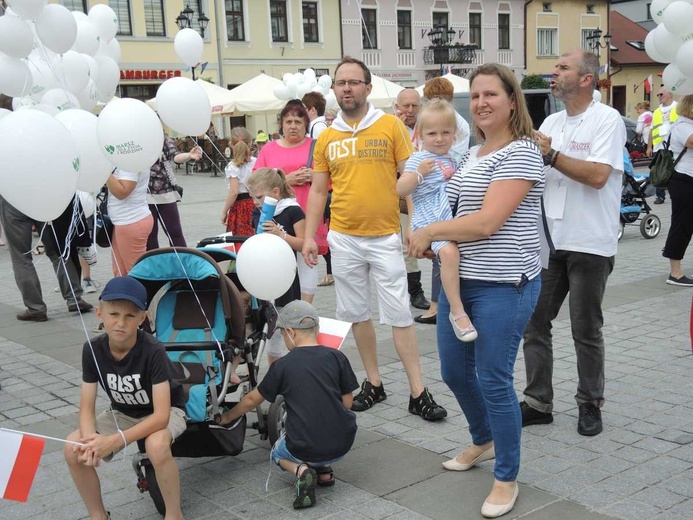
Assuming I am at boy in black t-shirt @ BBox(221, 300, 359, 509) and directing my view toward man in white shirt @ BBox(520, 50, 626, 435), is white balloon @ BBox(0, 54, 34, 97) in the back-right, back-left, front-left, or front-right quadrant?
back-left

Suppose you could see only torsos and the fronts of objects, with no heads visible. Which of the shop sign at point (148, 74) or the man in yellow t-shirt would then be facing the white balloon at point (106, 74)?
the shop sign

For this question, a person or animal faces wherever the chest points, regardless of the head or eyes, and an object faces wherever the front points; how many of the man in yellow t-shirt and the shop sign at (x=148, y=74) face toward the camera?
2

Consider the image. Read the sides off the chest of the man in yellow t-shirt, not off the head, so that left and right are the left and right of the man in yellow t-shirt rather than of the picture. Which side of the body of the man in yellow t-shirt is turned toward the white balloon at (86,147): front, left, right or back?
right

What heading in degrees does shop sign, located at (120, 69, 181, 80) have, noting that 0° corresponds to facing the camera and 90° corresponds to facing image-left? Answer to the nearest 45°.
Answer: approximately 0°

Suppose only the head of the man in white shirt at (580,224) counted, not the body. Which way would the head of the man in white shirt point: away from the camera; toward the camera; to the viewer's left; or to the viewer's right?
to the viewer's left

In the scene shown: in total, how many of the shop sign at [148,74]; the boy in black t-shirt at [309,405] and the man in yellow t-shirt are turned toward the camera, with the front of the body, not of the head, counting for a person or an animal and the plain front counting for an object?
2

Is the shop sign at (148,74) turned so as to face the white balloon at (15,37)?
yes

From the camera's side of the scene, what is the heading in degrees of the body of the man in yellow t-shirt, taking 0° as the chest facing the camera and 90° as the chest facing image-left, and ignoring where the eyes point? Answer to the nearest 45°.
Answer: approximately 0°

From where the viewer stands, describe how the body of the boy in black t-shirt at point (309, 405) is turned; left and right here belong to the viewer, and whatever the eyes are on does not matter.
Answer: facing away from the viewer and to the left of the viewer

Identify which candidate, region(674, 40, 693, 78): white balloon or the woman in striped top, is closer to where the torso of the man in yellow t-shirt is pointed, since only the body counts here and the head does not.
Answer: the woman in striped top
